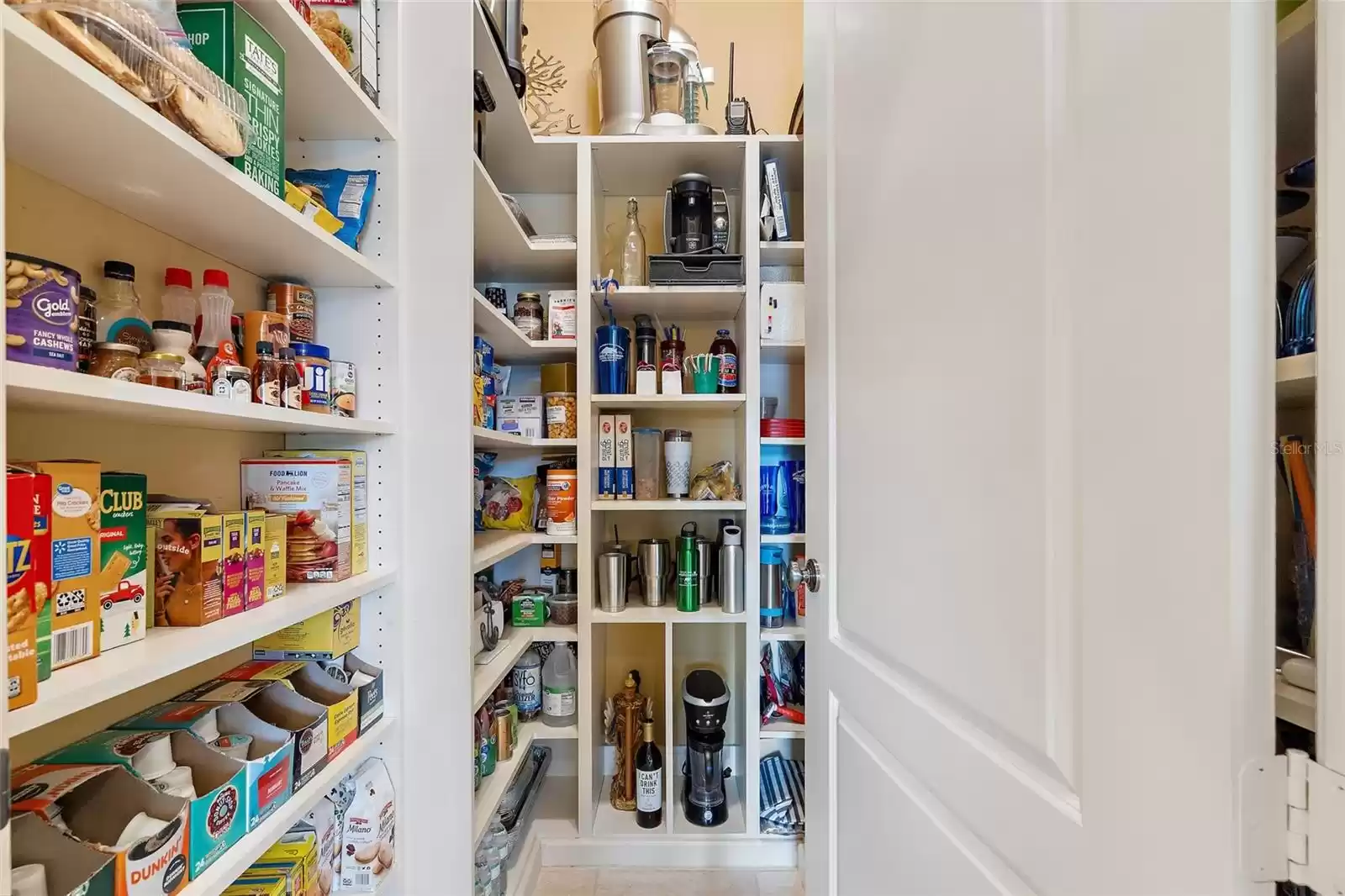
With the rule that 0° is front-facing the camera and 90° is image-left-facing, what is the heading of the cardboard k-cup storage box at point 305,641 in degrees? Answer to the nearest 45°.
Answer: approximately 315°

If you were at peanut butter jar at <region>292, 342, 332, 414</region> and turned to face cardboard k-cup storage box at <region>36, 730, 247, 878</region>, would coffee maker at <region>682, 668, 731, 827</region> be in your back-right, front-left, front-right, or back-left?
back-left

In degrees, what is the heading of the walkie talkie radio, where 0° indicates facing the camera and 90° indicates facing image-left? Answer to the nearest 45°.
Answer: approximately 0°

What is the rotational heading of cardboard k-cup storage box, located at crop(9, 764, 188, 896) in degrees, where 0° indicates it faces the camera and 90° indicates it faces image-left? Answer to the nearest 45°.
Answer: approximately 315°

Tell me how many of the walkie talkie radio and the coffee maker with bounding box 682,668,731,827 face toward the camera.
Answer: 2

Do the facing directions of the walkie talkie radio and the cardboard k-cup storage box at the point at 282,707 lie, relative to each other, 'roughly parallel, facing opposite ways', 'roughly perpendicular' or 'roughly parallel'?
roughly perpendicular

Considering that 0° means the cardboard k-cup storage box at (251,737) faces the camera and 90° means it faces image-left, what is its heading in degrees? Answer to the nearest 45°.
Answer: approximately 315°
